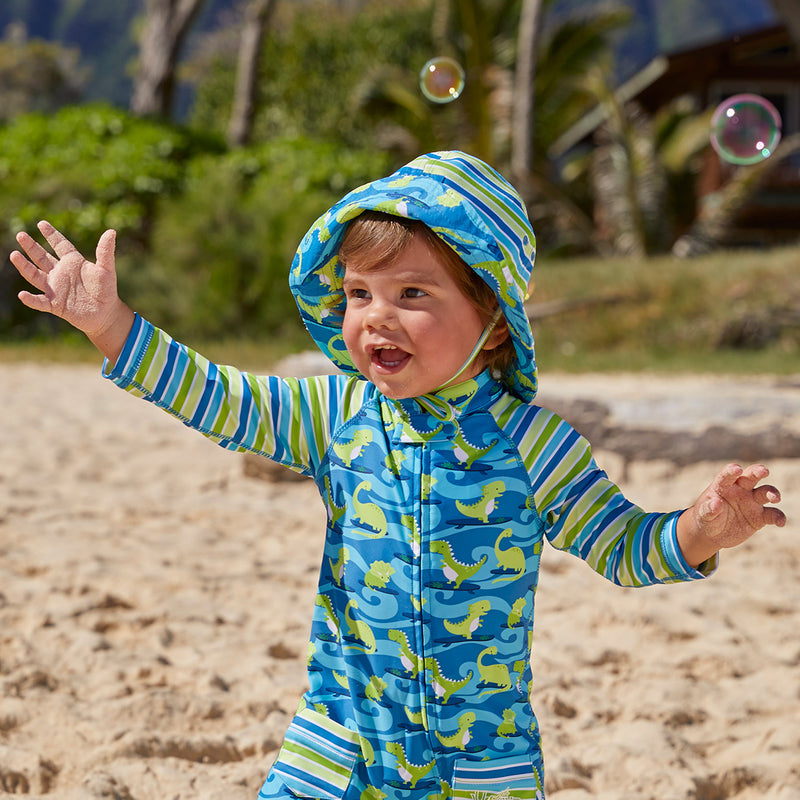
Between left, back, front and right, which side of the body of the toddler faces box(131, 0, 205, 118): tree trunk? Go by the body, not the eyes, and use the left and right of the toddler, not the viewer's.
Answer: back

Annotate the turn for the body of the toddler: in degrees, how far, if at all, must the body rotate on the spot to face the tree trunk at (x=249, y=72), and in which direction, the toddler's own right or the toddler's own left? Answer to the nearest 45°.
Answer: approximately 180°

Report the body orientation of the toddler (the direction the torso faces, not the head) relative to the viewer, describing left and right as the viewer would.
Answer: facing the viewer

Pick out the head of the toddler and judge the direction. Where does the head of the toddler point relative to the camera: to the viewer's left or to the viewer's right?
to the viewer's left

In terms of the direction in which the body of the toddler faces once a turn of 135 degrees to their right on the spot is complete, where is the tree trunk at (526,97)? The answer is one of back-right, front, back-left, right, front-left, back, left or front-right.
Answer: front-right
